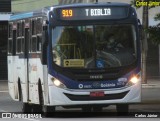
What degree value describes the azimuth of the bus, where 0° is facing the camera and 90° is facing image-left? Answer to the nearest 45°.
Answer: approximately 0°

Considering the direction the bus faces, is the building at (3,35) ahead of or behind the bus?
behind
